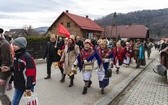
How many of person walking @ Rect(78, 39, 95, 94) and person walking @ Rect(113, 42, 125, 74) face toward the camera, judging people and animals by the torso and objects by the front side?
2

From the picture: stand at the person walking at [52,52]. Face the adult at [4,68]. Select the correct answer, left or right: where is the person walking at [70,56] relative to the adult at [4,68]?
left

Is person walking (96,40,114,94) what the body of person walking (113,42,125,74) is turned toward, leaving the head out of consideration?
yes

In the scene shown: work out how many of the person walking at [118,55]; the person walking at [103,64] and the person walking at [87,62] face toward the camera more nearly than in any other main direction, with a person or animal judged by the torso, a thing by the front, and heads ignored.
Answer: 3

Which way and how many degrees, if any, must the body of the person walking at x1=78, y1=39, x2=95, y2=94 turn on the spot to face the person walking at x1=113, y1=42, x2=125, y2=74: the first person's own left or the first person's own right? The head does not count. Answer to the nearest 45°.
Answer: approximately 180°

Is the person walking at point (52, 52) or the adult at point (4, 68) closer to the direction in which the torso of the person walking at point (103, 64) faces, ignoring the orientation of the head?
the adult

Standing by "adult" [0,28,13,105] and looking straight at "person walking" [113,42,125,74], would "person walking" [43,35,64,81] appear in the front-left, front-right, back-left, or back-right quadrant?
front-left

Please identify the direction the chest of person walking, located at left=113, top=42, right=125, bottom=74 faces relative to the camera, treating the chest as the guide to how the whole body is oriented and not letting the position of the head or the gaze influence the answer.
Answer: toward the camera

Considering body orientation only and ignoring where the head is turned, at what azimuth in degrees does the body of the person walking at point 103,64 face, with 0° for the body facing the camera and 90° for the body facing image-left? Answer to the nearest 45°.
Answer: approximately 0°

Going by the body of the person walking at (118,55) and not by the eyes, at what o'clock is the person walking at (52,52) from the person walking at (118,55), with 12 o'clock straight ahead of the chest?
the person walking at (52,52) is roughly at 1 o'clock from the person walking at (118,55).

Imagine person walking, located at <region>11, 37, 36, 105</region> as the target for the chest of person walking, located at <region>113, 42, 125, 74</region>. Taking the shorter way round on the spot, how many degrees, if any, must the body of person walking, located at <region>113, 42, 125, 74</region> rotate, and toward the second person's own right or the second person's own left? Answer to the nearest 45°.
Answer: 0° — they already face them

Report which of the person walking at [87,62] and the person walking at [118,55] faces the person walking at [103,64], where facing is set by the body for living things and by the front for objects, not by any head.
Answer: the person walking at [118,55]
